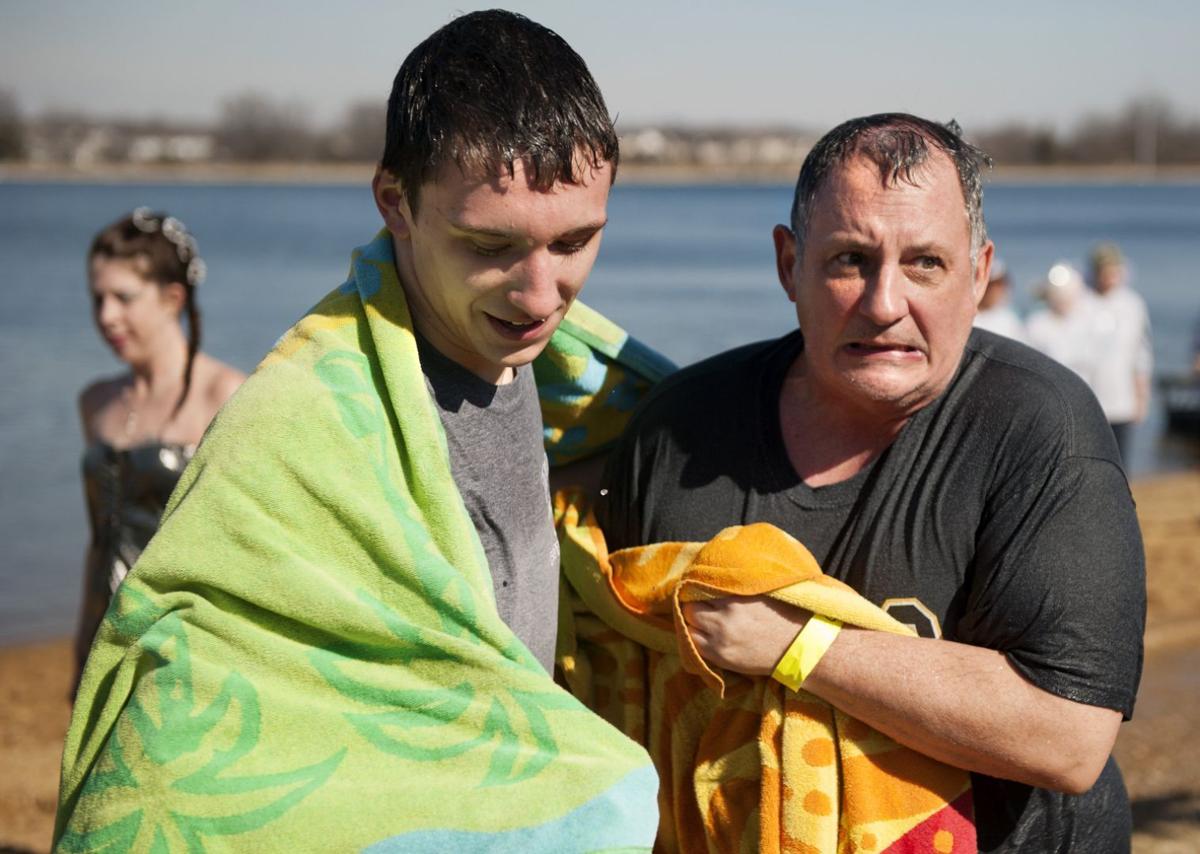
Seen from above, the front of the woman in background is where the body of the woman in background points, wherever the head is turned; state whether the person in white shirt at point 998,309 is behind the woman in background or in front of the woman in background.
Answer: behind

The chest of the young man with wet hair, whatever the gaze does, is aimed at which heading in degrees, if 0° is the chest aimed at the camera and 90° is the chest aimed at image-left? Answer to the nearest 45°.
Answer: approximately 315°

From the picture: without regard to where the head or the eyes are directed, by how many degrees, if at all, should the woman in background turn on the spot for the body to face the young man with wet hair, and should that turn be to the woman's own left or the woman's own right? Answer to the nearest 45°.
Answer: approximately 45° to the woman's own left

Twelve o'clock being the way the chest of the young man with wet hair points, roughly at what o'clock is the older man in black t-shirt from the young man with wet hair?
The older man in black t-shirt is roughly at 10 o'clock from the young man with wet hair.

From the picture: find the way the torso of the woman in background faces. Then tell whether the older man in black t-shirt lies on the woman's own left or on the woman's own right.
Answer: on the woman's own left

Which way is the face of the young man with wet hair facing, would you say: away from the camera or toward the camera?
toward the camera

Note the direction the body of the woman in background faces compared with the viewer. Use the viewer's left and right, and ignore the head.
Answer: facing the viewer and to the left of the viewer

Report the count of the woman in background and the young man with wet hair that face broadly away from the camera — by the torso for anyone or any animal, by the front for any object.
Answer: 0

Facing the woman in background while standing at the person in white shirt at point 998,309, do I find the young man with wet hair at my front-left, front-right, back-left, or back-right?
front-left
